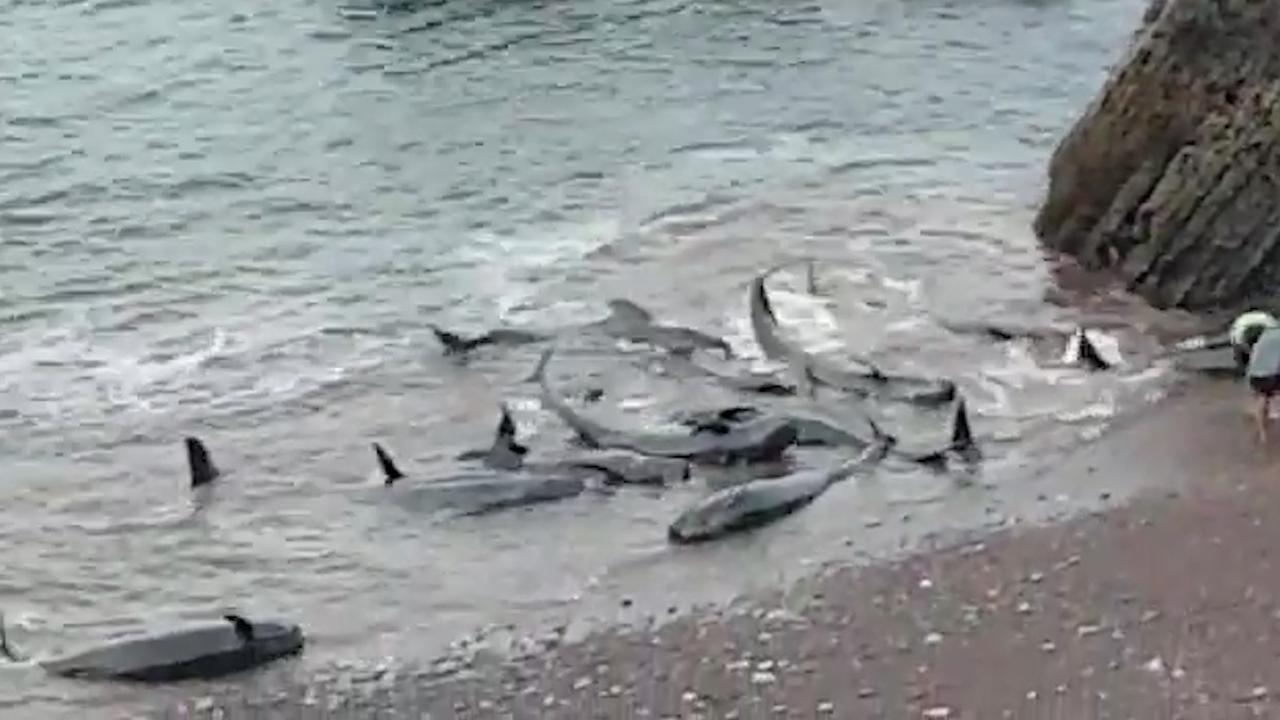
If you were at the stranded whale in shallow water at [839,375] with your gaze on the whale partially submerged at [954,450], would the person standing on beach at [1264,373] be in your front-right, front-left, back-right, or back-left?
front-left

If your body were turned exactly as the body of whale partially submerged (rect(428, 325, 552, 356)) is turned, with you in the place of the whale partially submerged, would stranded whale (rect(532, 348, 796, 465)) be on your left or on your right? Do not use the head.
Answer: on your right

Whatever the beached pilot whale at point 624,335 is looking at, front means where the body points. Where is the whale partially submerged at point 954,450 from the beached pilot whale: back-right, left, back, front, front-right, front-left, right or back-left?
front-right

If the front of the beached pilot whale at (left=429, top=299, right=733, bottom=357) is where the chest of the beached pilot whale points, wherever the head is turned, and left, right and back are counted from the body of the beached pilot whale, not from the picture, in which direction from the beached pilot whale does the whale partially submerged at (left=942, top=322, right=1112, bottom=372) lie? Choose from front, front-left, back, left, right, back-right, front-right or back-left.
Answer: front
